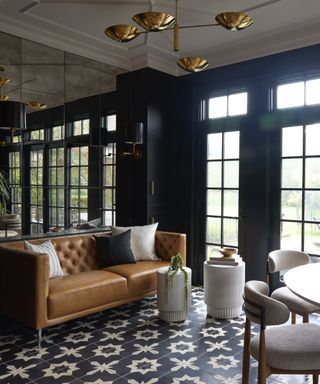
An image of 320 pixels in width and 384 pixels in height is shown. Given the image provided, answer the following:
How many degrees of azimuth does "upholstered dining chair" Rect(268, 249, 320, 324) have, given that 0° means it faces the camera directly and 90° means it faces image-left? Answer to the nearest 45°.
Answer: approximately 315°

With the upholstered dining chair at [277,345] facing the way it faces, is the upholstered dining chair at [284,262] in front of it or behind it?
in front

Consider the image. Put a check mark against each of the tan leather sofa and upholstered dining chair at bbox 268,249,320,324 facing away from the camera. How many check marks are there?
0

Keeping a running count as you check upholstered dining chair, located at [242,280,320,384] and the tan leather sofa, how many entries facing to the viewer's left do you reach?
0

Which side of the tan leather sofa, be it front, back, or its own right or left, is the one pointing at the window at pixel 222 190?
left

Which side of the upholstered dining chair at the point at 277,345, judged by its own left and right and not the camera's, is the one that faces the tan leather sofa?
left

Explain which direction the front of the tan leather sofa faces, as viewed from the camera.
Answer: facing the viewer and to the right of the viewer

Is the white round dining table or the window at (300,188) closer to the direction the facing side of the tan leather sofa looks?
the white round dining table

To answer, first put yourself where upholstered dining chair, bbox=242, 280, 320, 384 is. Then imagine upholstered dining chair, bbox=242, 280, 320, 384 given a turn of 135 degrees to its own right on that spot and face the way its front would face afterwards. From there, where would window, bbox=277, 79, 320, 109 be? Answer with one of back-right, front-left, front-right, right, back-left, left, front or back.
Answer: back

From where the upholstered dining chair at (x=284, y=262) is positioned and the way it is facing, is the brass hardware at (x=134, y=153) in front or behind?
behind

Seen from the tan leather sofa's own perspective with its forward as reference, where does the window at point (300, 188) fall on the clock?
The window is roughly at 10 o'clock from the tan leather sofa.

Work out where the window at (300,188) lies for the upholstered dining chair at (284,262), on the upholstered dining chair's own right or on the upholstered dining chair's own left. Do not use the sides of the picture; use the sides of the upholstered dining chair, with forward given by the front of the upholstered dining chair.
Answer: on the upholstered dining chair's own left

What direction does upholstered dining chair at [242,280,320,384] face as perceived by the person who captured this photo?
facing away from the viewer and to the right of the viewer
